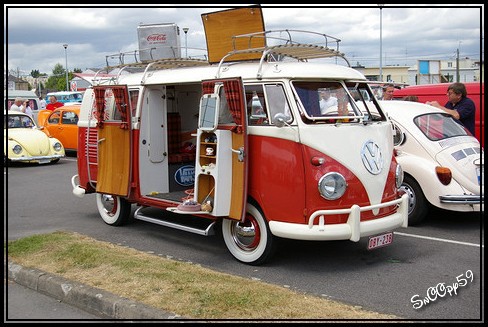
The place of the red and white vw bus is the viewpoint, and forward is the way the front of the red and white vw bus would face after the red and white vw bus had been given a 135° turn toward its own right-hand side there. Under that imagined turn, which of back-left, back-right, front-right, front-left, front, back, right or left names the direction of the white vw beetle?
back-right

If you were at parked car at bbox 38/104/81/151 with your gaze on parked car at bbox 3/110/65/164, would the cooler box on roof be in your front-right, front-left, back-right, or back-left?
front-left

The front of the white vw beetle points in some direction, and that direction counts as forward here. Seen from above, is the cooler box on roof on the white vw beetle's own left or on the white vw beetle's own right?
on the white vw beetle's own left

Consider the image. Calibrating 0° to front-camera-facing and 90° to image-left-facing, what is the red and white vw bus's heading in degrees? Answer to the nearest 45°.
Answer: approximately 315°

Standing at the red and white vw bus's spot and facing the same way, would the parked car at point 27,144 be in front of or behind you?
behind

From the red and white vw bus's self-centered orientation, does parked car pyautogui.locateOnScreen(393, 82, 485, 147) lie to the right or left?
on its left

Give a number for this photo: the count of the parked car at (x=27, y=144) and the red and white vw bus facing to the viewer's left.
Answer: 0
